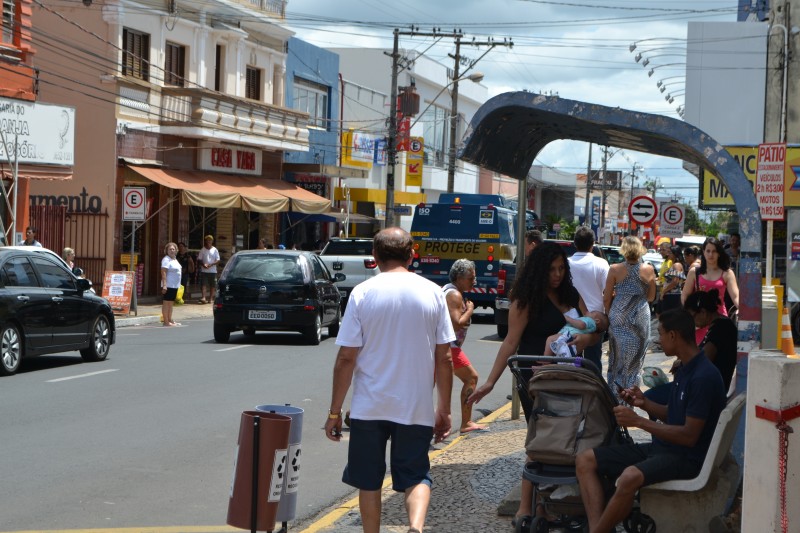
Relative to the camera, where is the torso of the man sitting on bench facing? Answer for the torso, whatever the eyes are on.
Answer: to the viewer's left

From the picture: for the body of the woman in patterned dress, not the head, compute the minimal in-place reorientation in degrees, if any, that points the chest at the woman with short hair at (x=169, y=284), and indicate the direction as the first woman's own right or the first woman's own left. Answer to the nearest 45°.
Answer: approximately 45° to the first woman's own left

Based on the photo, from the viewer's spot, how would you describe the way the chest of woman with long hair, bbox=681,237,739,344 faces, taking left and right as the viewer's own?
facing the viewer

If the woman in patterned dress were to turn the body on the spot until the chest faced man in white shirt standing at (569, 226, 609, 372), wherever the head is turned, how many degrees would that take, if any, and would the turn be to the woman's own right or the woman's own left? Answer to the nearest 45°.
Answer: approximately 135° to the woman's own left

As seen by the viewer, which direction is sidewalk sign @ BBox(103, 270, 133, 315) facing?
toward the camera

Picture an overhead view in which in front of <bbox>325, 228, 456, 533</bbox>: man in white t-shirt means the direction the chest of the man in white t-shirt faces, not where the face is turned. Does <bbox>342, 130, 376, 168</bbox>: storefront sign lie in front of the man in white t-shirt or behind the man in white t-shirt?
in front

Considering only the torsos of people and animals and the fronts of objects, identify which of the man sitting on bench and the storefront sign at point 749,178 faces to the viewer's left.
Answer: the man sitting on bench

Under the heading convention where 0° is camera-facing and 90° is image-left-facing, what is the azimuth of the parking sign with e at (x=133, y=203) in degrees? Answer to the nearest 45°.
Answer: approximately 0°

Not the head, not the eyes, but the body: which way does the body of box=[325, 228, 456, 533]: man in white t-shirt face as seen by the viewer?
away from the camera

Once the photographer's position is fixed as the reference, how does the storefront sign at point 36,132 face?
facing the viewer and to the right of the viewer

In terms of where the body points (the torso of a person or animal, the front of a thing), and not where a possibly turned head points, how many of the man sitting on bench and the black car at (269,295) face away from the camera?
1

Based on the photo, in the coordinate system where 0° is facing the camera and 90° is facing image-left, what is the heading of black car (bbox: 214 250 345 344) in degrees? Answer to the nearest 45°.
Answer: approximately 180°

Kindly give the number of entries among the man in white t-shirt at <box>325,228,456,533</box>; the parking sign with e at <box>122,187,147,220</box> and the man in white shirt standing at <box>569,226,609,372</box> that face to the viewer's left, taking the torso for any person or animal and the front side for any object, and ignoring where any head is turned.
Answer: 0

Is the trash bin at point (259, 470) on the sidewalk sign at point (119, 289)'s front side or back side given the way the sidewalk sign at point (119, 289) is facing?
on the front side

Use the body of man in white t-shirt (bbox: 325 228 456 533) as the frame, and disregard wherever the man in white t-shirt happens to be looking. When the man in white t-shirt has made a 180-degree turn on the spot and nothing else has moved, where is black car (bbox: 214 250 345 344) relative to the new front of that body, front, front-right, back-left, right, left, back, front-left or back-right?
back

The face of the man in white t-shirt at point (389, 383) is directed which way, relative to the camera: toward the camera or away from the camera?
away from the camera

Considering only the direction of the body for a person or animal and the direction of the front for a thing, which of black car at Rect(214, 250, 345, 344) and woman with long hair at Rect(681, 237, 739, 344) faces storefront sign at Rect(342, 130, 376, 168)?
the black car

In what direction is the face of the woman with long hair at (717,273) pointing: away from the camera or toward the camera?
toward the camera
